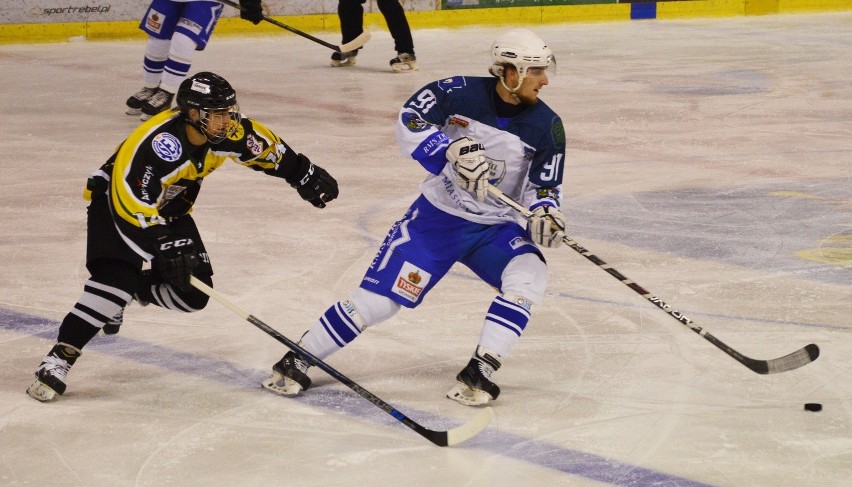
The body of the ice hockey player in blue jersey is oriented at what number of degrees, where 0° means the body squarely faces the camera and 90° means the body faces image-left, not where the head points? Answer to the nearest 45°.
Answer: approximately 315°
